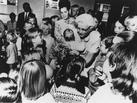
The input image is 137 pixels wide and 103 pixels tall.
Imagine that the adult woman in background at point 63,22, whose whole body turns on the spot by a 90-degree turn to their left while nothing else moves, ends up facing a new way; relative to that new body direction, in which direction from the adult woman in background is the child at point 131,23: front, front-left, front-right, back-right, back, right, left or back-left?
front

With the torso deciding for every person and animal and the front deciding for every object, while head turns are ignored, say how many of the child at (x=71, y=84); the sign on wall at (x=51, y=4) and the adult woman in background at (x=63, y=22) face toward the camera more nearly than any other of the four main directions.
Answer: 2

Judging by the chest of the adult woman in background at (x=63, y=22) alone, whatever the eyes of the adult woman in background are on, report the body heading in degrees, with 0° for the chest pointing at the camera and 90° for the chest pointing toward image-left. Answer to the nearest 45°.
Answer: approximately 0°

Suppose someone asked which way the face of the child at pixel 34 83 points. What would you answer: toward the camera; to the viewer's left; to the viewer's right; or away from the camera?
away from the camera

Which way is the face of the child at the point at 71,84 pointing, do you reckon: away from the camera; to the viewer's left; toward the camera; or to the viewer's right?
away from the camera

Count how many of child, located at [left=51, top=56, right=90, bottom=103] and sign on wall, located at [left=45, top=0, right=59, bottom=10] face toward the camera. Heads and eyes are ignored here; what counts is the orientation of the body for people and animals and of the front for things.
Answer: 1

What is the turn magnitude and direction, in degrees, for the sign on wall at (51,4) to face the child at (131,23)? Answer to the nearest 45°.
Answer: approximately 90° to its left

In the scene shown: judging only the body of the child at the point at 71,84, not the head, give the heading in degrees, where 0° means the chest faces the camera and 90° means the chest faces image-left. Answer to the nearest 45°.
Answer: approximately 180°
